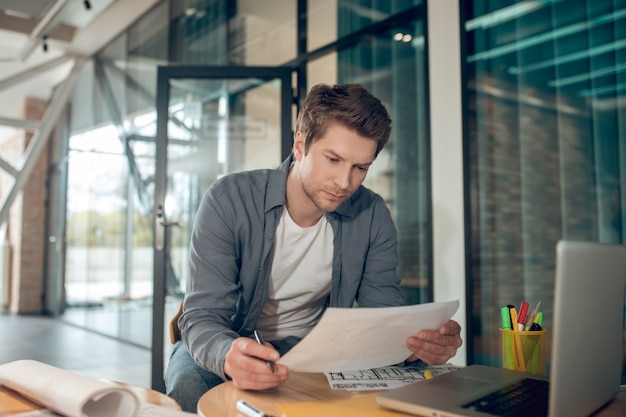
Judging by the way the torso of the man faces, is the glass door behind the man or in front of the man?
behind

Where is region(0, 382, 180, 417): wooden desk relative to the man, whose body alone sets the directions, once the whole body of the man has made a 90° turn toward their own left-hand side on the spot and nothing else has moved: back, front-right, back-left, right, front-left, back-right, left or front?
back

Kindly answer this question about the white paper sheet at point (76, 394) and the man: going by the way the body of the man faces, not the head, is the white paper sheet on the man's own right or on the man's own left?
on the man's own right

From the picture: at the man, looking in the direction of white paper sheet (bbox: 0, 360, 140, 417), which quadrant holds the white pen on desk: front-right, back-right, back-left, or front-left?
front-left

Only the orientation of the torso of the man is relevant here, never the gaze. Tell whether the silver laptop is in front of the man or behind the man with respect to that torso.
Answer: in front

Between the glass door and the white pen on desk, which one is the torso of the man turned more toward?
the white pen on desk

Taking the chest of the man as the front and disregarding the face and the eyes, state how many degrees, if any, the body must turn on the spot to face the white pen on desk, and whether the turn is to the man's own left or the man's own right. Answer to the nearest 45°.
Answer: approximately 45° to the man's own right

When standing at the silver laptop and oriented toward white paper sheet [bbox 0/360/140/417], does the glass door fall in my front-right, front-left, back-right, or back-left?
front-right

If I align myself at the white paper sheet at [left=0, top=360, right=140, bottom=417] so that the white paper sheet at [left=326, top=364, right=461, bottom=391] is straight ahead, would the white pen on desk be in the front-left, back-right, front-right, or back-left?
front-right
